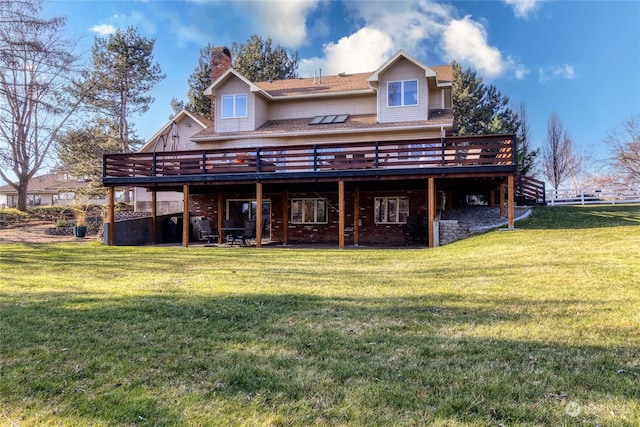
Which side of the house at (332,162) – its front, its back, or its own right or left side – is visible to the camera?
back

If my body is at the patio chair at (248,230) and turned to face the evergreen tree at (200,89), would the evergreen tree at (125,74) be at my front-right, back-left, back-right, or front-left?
front-left

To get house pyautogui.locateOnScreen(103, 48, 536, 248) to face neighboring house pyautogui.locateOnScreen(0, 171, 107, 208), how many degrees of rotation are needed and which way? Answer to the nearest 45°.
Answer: approximately 45° to its left

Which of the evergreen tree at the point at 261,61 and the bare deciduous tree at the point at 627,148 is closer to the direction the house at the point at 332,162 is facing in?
the evergreen tree

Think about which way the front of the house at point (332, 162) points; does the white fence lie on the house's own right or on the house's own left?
on the house's own right

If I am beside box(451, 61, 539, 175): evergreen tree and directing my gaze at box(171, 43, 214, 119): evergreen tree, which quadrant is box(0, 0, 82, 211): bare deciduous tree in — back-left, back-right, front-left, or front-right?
front-left
